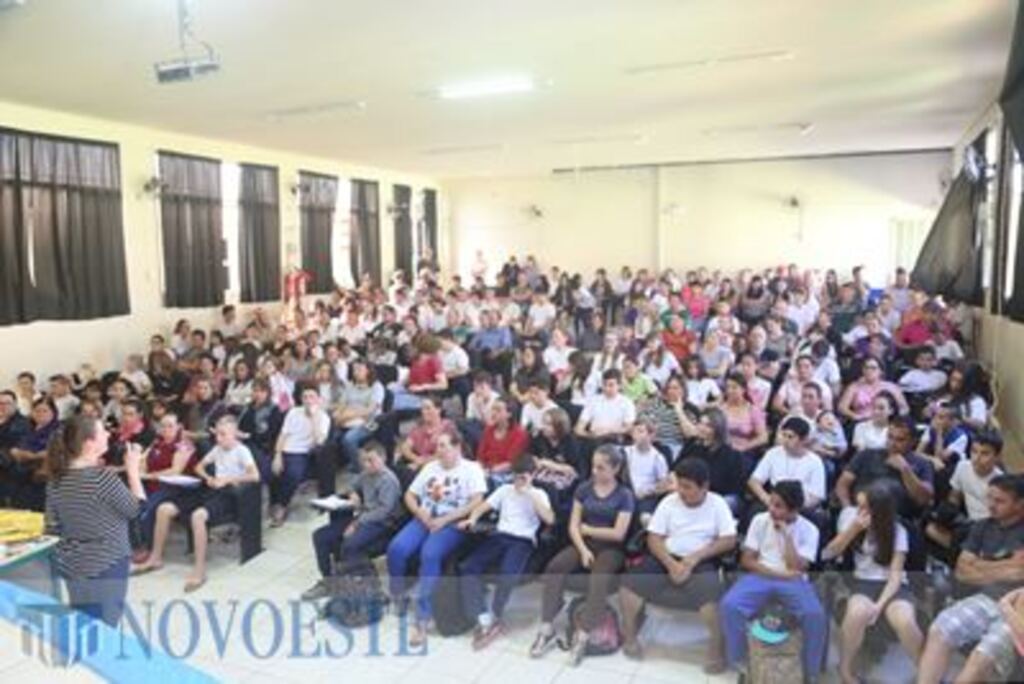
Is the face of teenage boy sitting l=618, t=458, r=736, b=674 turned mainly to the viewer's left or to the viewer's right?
to the viewer's left

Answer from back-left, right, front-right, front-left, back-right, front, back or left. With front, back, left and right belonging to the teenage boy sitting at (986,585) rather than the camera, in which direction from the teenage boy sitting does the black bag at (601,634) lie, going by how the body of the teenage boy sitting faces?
front-right

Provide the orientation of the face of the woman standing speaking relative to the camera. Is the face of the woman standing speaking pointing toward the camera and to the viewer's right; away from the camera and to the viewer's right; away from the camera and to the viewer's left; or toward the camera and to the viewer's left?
away from the camera and to the viewer's right

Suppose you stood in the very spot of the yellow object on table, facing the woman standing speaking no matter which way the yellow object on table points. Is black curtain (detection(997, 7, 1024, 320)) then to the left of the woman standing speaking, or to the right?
left

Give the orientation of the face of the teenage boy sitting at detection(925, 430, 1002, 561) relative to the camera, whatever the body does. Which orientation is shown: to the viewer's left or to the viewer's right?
to the viewer's left

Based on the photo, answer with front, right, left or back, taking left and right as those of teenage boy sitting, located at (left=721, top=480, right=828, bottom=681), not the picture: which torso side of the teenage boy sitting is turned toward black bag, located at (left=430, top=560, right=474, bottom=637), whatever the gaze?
right

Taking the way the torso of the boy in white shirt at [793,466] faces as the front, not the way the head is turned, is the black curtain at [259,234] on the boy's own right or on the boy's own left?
on the boy's own right

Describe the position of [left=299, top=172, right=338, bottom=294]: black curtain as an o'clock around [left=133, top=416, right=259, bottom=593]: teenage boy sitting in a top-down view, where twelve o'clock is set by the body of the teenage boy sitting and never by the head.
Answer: The black curtain is roughly at 5 o'clock from the teenage boy sitting.

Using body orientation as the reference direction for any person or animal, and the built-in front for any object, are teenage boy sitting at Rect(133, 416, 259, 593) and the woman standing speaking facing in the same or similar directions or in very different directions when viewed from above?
very different directions

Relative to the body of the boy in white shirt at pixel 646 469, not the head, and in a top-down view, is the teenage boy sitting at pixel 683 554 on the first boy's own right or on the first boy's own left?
on the first boy's own left

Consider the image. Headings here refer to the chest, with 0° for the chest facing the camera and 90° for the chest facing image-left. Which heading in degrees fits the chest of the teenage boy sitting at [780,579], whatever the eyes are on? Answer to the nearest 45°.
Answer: approximately 0°

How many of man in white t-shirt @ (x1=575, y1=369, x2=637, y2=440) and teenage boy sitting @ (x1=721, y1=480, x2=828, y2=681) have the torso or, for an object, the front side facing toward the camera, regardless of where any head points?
2
